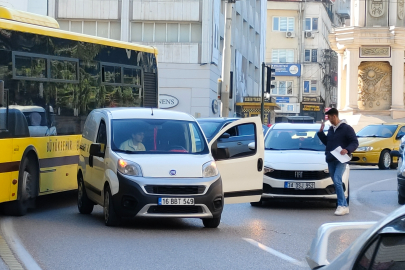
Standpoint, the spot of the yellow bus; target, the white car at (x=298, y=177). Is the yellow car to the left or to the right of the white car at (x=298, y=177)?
left

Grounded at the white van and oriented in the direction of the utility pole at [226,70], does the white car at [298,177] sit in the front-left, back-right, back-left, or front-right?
front-right

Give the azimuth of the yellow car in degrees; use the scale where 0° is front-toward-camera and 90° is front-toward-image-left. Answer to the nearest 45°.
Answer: approximately 45°

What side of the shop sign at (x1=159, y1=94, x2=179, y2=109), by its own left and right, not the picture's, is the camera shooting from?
front

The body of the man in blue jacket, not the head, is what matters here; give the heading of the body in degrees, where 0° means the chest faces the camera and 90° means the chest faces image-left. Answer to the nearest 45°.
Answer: approximately 45°

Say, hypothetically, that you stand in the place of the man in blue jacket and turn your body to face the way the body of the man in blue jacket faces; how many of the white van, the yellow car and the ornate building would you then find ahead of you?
1

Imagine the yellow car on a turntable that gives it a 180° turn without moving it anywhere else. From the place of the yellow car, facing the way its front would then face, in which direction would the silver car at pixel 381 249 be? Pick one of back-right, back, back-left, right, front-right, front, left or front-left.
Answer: back-right

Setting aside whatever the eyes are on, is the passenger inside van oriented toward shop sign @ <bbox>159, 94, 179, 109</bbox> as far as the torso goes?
no

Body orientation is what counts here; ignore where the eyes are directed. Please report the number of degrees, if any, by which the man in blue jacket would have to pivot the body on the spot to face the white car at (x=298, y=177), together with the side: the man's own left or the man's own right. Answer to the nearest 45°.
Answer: approximately 90° to the man's own right

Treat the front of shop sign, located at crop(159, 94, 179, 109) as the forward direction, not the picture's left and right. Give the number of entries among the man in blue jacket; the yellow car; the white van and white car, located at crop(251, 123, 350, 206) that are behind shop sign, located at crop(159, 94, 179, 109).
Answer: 0

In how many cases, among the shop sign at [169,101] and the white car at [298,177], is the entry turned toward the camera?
2

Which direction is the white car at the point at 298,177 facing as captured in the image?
toward the camera
